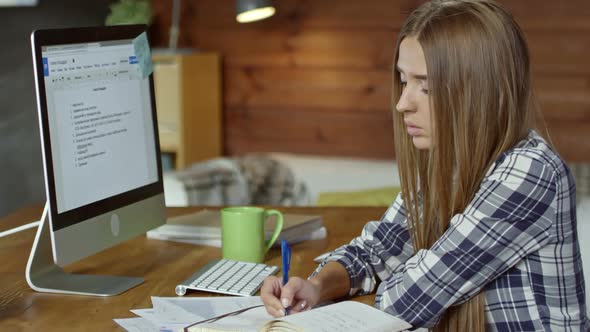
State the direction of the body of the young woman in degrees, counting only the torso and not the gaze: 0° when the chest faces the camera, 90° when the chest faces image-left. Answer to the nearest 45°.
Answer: approximately 90°

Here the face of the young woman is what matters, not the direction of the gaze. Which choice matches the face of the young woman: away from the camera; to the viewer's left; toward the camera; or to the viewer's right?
to the viewer's left

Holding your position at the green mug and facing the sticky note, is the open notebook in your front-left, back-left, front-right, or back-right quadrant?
back-left

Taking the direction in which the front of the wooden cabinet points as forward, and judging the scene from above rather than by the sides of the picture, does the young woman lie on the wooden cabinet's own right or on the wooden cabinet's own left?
on the wooden cabinet's own left

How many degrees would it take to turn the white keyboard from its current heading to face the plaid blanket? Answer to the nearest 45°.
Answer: approximately 90° to its left

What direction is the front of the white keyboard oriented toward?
to the viewer's right

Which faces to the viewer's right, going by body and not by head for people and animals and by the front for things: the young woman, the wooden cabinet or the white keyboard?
the white keyboard

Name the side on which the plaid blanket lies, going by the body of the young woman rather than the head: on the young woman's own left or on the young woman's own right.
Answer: on the young woman's own right

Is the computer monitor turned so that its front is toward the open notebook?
yes

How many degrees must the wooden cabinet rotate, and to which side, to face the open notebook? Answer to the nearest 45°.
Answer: approximately 45° to its left

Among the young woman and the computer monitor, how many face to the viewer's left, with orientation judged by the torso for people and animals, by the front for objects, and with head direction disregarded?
1

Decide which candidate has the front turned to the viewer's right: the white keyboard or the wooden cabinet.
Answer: the white keyboard
